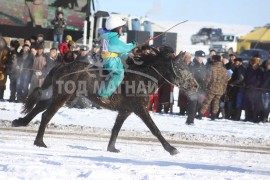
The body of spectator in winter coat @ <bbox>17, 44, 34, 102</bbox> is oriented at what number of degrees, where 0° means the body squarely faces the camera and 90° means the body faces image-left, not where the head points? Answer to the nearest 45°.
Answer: approximately 0°

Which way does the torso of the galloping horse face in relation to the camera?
to the viewer's right

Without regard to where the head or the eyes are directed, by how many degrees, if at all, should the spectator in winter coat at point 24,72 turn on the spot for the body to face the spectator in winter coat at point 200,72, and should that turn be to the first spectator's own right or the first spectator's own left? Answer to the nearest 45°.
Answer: approximately 45° to the first spectator's own left
